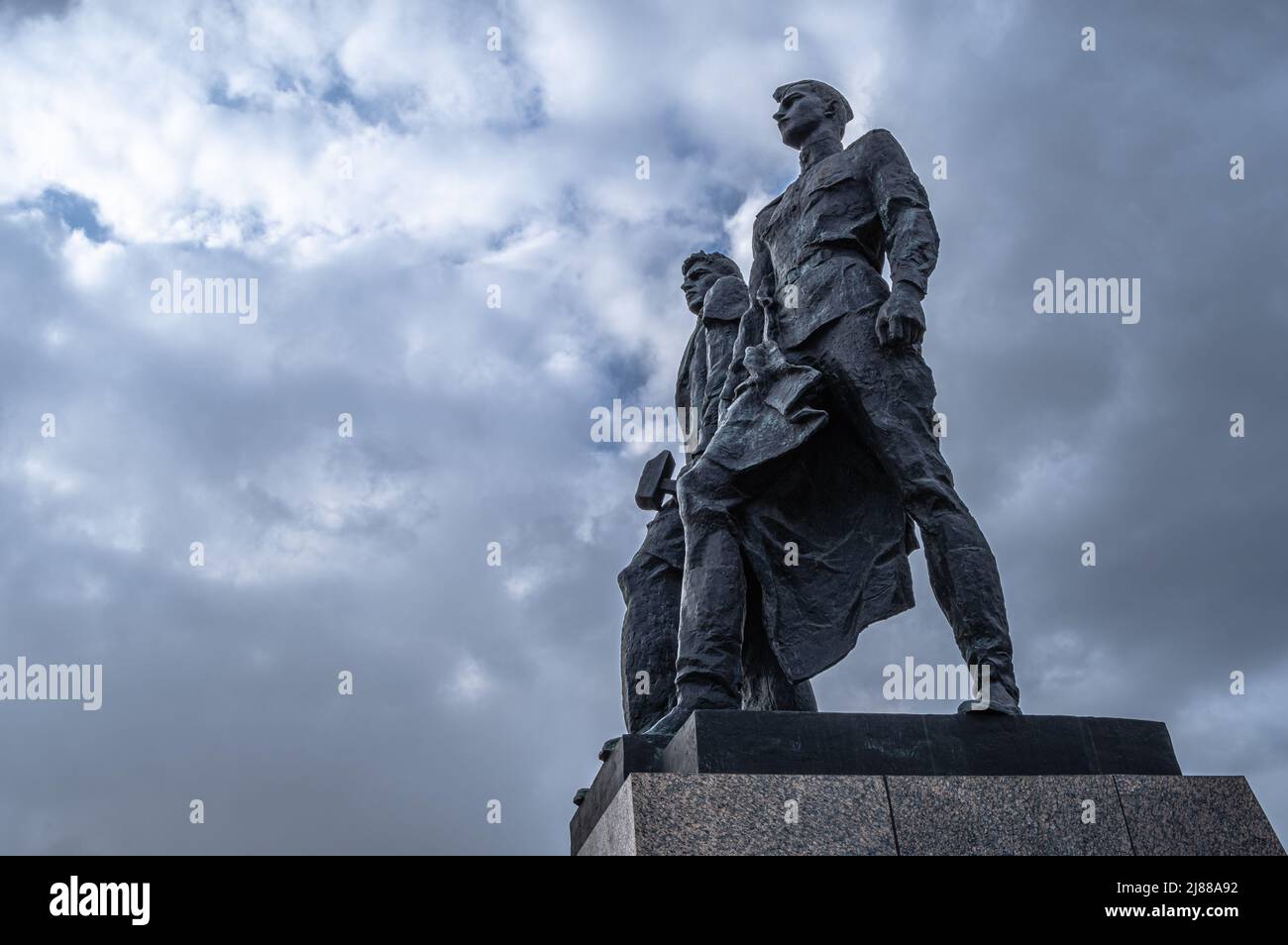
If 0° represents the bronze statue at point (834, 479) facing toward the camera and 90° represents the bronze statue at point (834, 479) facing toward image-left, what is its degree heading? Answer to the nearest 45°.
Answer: approximately 45°
